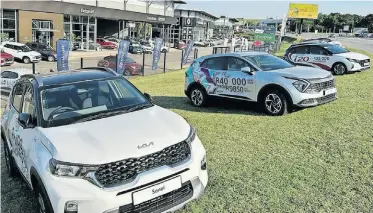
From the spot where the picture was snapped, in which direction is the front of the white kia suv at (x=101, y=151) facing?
facing the viewer and to the right of the viewer

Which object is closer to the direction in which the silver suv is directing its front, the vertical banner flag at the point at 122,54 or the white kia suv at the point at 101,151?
the white kia suv

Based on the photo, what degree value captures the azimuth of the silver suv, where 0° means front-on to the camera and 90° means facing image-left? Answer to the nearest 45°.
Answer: approximately 315°

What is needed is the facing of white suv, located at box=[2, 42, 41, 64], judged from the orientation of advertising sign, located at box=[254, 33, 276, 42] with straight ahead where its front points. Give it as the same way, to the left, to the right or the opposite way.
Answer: to the left

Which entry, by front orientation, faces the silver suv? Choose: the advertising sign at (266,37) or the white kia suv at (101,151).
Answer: the advertising sign

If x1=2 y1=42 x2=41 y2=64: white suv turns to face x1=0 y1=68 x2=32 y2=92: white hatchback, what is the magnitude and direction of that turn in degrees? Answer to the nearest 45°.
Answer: approximately 45° to its right

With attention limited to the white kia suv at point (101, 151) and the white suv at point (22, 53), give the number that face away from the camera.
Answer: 0

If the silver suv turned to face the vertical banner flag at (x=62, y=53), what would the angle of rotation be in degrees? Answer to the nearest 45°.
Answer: approximately 180°

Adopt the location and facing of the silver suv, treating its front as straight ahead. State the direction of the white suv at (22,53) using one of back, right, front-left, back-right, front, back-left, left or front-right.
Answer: back

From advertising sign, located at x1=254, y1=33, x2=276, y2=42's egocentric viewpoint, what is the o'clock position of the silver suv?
The silver suv is roughly at 12 o'clock from the advertising sign.
